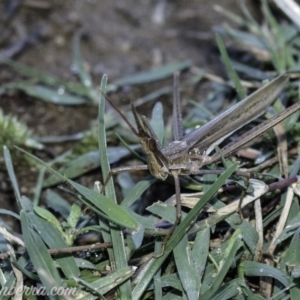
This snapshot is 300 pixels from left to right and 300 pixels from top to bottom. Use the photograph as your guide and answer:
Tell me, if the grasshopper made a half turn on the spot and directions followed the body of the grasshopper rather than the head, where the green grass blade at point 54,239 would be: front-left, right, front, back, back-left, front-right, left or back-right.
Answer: back

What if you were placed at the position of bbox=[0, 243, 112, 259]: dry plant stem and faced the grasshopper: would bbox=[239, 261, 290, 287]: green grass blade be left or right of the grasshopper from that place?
right

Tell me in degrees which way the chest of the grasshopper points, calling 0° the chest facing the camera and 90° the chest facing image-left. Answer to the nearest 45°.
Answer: approximately 45°

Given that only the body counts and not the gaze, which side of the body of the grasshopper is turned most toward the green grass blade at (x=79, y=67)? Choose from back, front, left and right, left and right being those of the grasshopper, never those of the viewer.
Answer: right
